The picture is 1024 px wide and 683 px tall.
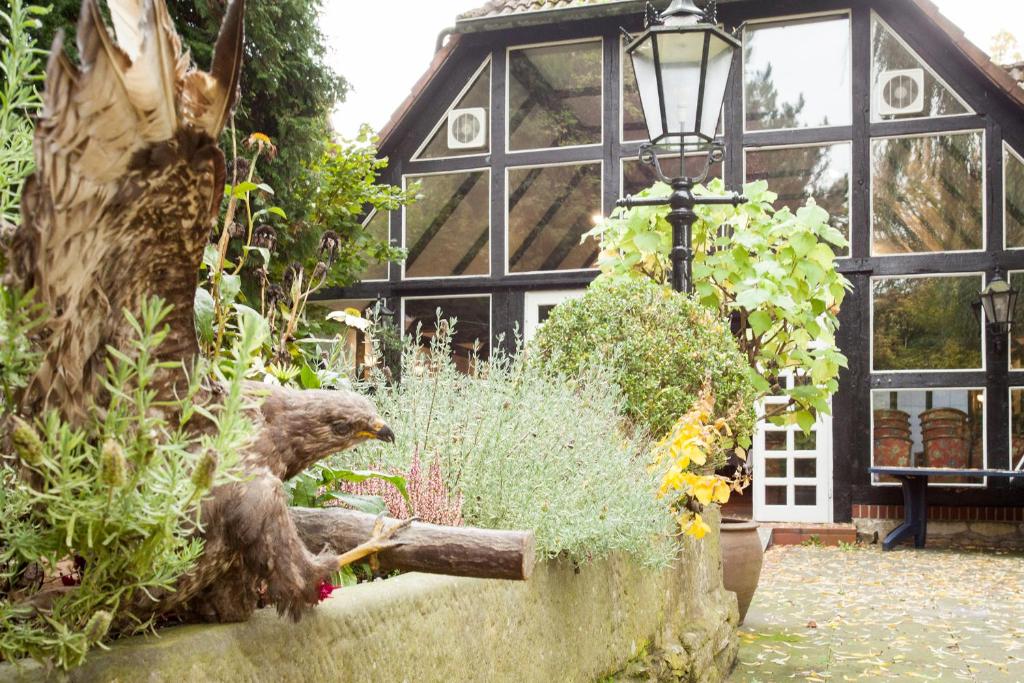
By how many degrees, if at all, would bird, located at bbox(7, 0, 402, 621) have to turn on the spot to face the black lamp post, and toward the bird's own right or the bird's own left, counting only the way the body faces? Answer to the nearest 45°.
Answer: approximately 45° to the bird's own left

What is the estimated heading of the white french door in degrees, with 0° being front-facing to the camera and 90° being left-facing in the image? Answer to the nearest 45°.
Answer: approximately 0°

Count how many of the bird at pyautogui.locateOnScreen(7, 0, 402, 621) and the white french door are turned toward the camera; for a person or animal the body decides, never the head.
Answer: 1

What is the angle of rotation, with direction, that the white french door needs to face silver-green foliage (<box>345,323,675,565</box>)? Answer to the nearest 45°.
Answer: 0° — it already faces it

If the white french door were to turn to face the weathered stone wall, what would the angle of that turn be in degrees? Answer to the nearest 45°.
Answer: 0° — it already faces it

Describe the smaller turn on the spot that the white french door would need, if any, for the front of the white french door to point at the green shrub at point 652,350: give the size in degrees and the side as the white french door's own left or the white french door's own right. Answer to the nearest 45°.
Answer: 0° — it already faces it

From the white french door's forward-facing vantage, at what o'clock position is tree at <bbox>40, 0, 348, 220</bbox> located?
The tree is roughly at 2 o'clock from the white french door.

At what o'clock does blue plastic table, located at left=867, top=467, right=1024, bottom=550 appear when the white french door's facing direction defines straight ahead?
The blue plastic table is roughly at 10 o'clock from the white french door.

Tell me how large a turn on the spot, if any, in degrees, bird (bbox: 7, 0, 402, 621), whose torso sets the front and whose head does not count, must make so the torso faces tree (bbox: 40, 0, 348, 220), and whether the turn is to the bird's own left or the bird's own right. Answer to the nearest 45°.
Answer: approximately 90° to the bird's own left

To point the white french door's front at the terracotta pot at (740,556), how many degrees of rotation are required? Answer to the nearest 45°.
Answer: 0° — it already faces it
